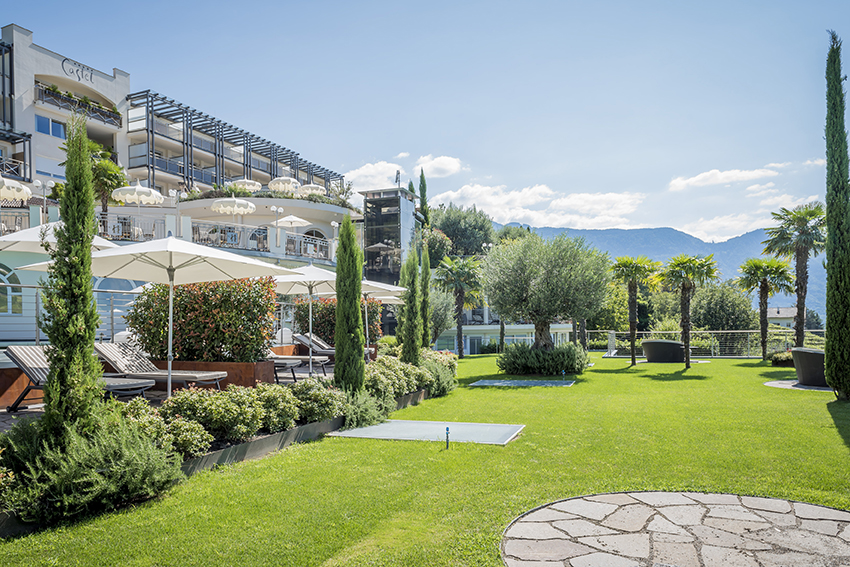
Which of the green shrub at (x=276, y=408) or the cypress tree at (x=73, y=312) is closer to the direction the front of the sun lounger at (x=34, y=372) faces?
the green shrub

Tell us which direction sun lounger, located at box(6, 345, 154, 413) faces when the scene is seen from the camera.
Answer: facing to the right of the viewer

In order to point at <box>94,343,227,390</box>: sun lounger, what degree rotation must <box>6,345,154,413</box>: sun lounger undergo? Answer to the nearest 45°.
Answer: approximately 45° to its left

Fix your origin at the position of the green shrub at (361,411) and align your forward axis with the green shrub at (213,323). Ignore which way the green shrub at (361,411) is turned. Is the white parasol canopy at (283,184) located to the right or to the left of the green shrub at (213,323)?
right

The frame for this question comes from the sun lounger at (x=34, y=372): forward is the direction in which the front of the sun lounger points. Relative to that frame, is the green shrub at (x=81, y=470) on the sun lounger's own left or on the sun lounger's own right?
on the sun lounger's own right

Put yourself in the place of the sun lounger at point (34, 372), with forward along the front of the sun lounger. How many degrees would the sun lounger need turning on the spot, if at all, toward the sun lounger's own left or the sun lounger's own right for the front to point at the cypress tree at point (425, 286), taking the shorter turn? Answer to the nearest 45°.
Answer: approximately 45° to the sun lounger's own left
